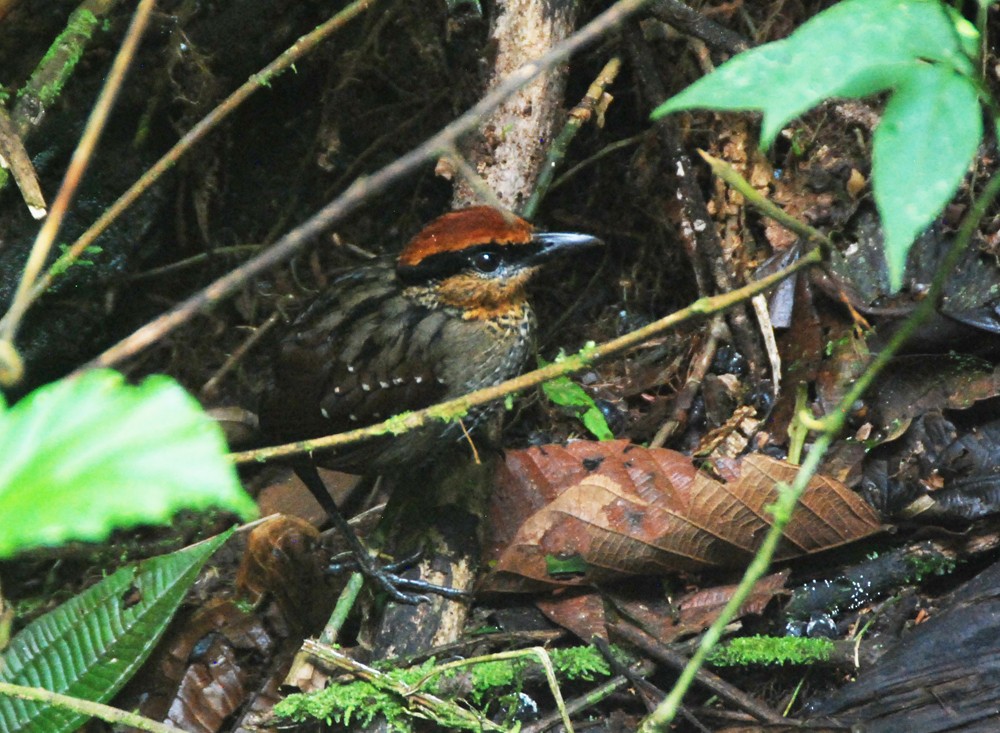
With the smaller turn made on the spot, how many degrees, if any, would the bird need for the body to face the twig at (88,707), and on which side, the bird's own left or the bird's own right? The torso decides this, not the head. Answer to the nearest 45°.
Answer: approximately 135° to the bird's own right

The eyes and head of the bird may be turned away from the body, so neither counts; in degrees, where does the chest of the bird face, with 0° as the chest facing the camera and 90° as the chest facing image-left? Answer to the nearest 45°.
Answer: approximately 270°

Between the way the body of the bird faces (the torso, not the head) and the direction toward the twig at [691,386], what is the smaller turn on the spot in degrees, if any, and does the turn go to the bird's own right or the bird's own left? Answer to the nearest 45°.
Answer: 0° — it already faces it

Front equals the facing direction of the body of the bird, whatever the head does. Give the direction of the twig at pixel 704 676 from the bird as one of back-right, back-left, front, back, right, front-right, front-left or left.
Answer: right

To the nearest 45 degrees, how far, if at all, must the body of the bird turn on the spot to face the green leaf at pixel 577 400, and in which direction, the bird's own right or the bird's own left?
approximately 45° to the bird's own right
